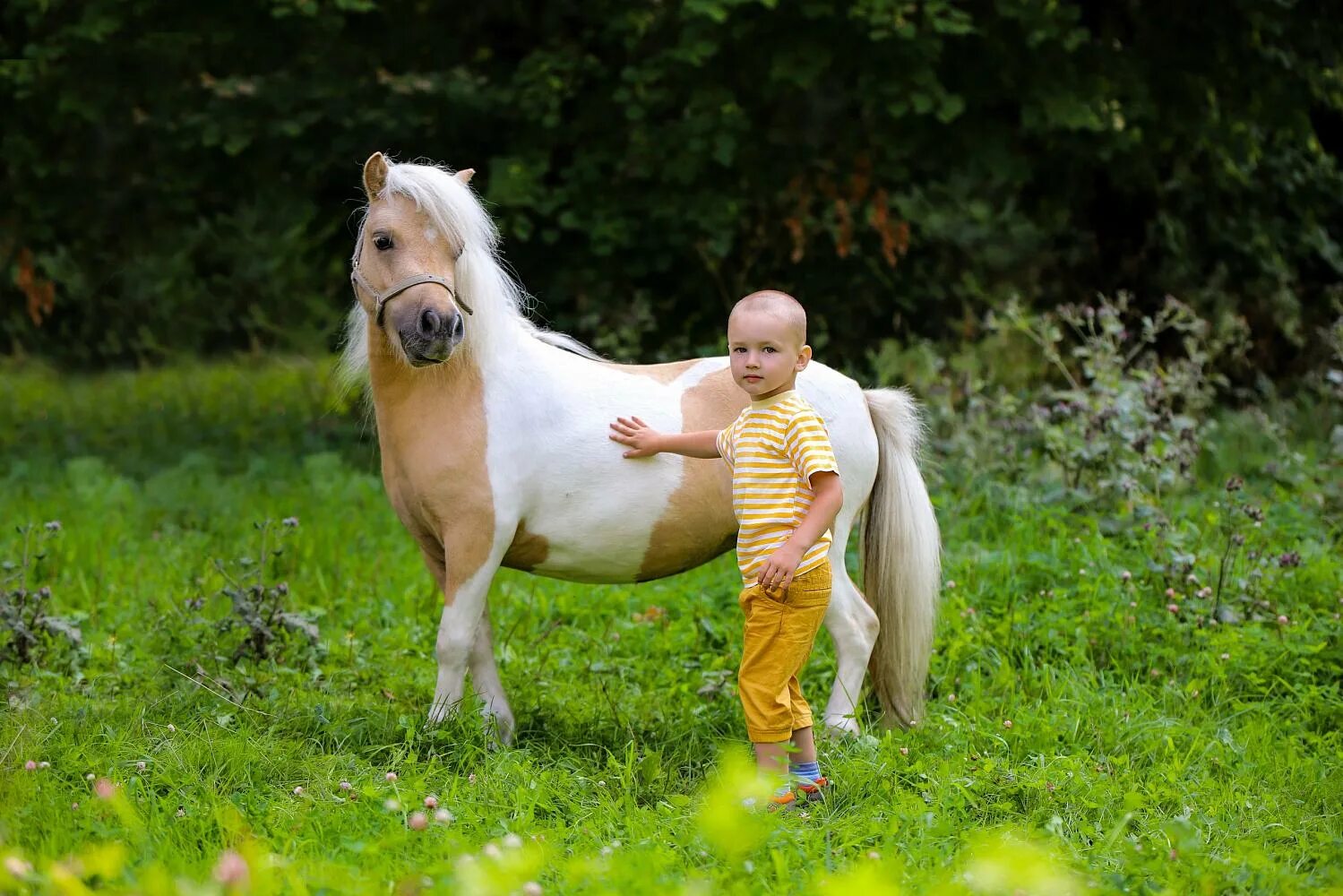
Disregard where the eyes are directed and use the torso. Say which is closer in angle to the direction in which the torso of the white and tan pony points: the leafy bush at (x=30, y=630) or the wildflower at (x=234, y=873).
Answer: the leafy bush

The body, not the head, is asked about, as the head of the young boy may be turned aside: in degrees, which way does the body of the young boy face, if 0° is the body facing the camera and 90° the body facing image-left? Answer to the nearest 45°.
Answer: approximately 45°

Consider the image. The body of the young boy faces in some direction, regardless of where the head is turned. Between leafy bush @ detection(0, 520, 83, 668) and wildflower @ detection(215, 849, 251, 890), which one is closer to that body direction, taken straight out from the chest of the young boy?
the wildflower

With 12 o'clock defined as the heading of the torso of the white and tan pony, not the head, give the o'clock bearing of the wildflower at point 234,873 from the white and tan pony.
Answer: The wildflower is roughly at 9 o'clock from the white and tan pony.

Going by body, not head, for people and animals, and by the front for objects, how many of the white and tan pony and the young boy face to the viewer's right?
0

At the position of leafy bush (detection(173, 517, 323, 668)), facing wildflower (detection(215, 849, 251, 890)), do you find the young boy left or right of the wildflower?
left

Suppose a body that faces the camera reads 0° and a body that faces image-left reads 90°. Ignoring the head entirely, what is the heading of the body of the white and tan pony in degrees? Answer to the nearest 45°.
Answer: approximately 90°

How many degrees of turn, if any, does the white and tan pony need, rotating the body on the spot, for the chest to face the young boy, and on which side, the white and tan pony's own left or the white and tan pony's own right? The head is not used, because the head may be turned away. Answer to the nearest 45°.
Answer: approximately 135° to the white and tan pony's own left

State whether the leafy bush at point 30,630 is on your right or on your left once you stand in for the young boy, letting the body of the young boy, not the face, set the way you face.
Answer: on your right
